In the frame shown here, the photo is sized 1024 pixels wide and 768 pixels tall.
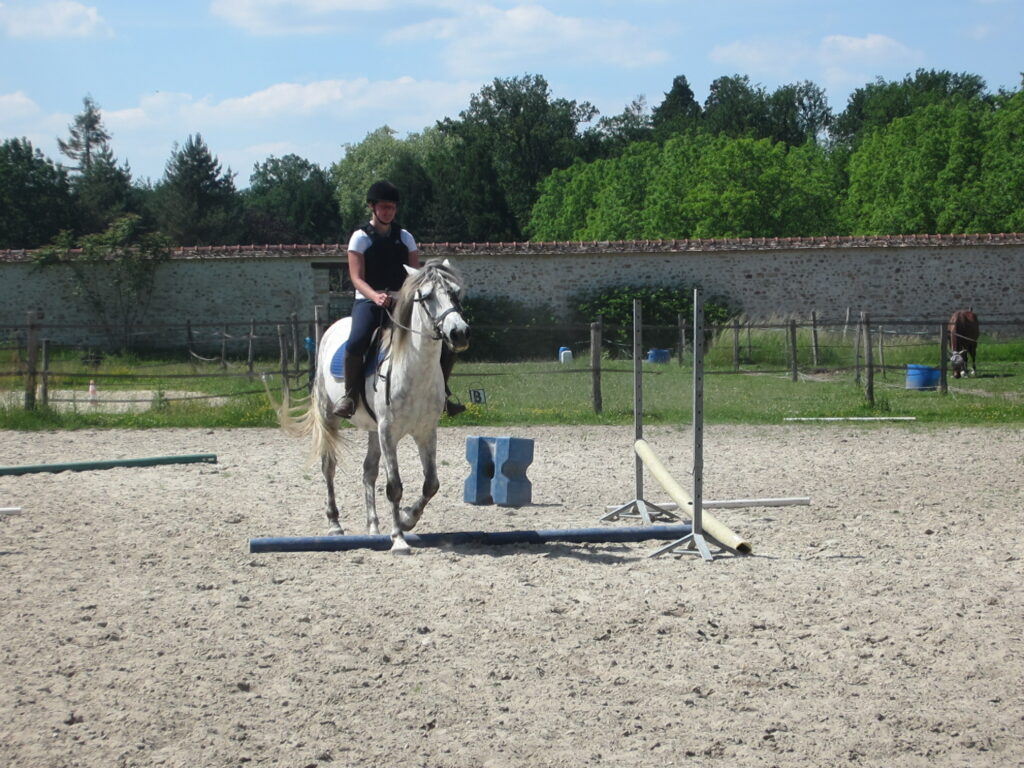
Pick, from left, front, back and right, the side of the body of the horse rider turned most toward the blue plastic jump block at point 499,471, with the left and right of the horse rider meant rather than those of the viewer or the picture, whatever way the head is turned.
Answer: left

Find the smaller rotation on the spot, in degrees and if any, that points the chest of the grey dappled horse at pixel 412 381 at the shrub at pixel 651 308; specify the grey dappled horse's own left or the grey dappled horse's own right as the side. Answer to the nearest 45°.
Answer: approximately 135° to the grey dappled horse's own left

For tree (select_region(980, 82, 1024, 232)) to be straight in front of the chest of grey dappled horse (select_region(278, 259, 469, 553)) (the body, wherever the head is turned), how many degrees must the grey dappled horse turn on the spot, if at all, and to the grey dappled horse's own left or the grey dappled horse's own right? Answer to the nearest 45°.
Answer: approximately 90° to the grey dappled horse's own left

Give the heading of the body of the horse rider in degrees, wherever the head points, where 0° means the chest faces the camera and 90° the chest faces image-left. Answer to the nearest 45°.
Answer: approximately 315°

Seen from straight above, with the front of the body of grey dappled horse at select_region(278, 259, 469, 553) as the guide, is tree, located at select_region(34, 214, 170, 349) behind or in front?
behind

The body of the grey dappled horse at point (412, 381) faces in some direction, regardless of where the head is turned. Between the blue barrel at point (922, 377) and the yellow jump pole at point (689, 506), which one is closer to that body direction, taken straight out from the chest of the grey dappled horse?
the yellow jump pole

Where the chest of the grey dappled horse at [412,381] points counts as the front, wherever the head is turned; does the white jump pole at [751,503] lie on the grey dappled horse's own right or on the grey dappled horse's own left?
on the grey dappled horse's own left

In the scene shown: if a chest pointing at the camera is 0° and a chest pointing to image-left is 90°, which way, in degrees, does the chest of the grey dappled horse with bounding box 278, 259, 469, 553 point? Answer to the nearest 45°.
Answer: approximately 315°

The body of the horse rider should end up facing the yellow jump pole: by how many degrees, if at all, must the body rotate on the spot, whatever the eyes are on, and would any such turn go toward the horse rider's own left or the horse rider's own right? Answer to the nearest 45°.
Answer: approximately 45° to the horse rider's own left
